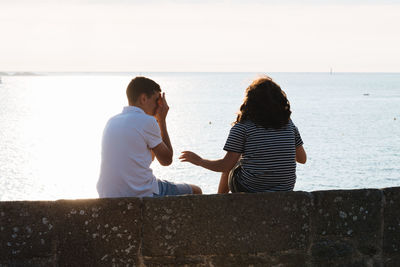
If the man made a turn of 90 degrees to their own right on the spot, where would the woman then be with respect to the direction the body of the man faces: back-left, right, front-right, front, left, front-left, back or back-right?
front-left

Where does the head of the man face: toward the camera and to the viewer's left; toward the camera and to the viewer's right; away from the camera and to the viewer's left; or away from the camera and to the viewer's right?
away from the camera and to the viewer's right

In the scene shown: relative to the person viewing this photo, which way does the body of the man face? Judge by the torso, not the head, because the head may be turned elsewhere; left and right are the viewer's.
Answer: facing away from the viewer and to the right of the viewer

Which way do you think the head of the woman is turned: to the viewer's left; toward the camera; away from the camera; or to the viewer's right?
away from the camera
